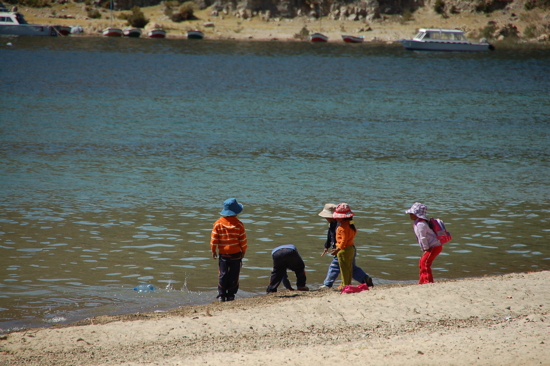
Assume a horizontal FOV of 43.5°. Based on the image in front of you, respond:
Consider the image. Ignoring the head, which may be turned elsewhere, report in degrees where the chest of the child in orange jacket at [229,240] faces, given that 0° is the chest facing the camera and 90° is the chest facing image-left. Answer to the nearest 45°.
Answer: approximately 180°

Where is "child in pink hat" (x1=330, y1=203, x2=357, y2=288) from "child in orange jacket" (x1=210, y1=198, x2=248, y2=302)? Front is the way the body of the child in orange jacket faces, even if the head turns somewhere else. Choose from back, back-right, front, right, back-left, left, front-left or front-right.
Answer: right

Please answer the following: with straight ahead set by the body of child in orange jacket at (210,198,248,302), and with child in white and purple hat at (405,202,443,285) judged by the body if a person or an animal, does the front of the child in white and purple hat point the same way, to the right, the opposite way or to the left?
to the left

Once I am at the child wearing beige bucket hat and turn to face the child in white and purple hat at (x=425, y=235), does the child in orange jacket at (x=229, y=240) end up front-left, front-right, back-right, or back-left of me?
back-right

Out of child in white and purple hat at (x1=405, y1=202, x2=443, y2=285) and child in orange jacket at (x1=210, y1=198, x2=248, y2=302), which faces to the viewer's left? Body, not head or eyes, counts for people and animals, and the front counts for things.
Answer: the child in white and purple hat

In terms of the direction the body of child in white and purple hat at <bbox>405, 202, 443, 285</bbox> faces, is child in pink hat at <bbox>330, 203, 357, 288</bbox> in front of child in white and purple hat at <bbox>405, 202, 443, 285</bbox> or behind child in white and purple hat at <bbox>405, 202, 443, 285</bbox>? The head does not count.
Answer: in front

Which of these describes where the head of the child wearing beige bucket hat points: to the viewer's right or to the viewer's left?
to the viewer's left

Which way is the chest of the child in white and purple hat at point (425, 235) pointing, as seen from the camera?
to the viewer's left

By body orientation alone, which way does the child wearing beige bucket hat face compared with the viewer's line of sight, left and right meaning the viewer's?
facing to the left of the viewer

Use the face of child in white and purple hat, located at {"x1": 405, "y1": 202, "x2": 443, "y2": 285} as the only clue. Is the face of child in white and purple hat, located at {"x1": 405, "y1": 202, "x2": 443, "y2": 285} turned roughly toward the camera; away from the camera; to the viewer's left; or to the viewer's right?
to the viewer's left
